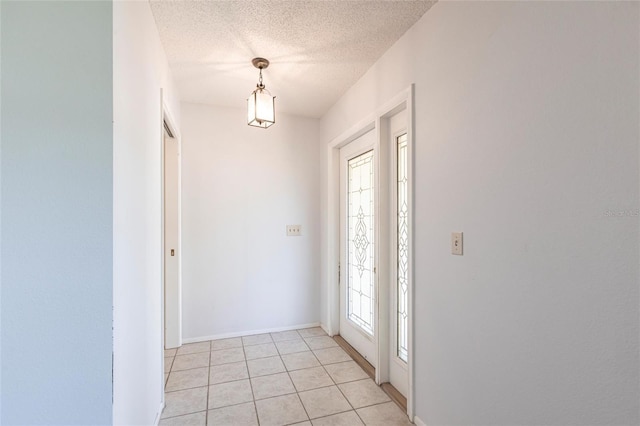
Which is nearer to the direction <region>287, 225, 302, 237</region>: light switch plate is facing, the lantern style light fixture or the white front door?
the lantern style light fixture

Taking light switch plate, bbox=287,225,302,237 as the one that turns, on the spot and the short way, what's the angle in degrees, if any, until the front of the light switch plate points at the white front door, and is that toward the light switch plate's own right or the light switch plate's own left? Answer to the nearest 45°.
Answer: approximately 45° to the light switch plate's own left

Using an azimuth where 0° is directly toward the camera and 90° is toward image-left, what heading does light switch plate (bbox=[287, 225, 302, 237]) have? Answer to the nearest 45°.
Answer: approximately 0°

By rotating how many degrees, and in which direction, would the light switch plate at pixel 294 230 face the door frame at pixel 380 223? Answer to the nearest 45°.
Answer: approximately 45° to its left
